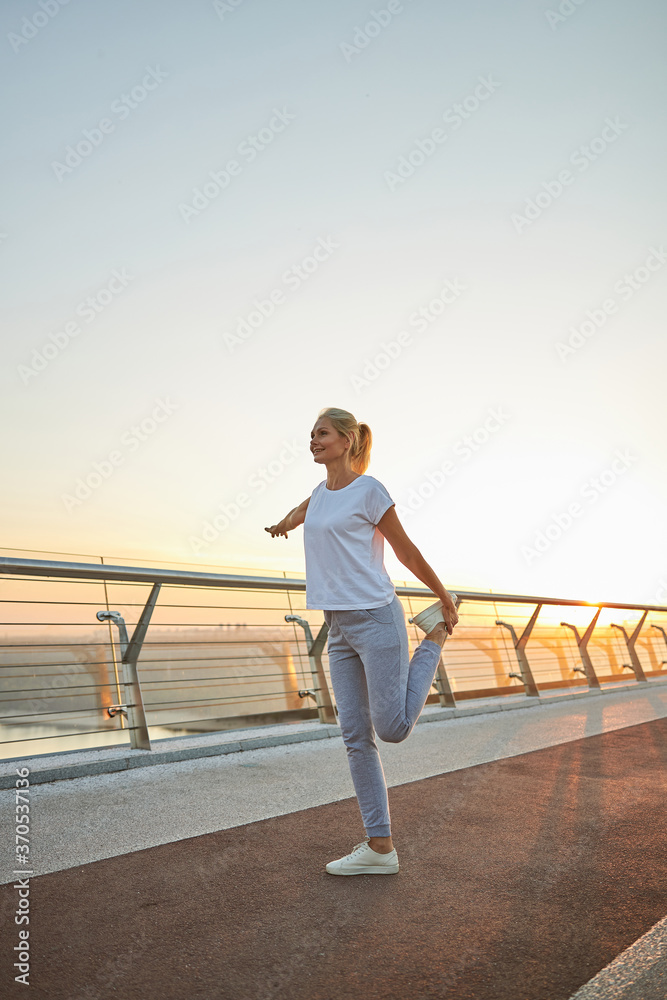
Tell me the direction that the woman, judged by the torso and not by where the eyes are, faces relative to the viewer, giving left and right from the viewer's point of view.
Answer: facing the viewer and to the left of the viewer
